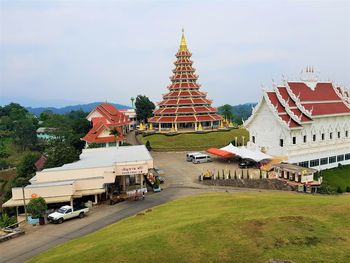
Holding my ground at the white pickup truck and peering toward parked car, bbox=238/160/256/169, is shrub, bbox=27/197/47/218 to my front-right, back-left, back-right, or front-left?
back-left

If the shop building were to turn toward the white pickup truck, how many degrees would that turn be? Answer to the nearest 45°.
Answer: approximately 45° to its right

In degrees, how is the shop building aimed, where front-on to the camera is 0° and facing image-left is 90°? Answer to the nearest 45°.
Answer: approximately 315°

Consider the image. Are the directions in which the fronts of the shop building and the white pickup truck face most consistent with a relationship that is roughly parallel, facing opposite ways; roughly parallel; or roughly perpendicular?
roughly perpendicular

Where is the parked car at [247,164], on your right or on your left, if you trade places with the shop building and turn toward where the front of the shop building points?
on your left
